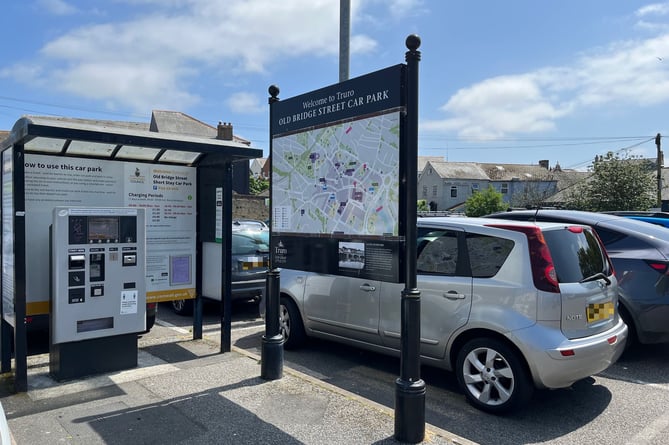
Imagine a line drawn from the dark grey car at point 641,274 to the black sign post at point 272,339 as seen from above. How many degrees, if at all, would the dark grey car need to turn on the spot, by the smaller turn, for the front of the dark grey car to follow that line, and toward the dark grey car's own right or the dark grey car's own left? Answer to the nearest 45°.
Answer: approximately 90° to the dark grey car's own left

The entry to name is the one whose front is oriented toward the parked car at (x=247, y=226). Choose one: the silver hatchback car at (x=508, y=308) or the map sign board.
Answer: the silver hatchback car

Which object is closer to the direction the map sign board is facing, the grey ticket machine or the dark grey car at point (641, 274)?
the grey ticket machine

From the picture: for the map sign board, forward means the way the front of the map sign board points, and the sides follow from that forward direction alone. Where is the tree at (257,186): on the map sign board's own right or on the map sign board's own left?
on the map sign board's own right

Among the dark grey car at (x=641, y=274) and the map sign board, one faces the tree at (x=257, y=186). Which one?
the dark grey car

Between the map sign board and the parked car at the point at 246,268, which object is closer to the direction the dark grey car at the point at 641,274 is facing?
the parked car

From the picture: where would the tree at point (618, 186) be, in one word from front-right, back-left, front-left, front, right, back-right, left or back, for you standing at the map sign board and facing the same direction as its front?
back

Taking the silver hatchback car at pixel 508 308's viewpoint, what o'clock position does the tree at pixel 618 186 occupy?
The tree is roughly at 2 o'clock from the silver hatchback car.

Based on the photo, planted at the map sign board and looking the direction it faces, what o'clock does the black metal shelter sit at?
The black metal shelter is roughly at 2 o'clock from the map sign board.
